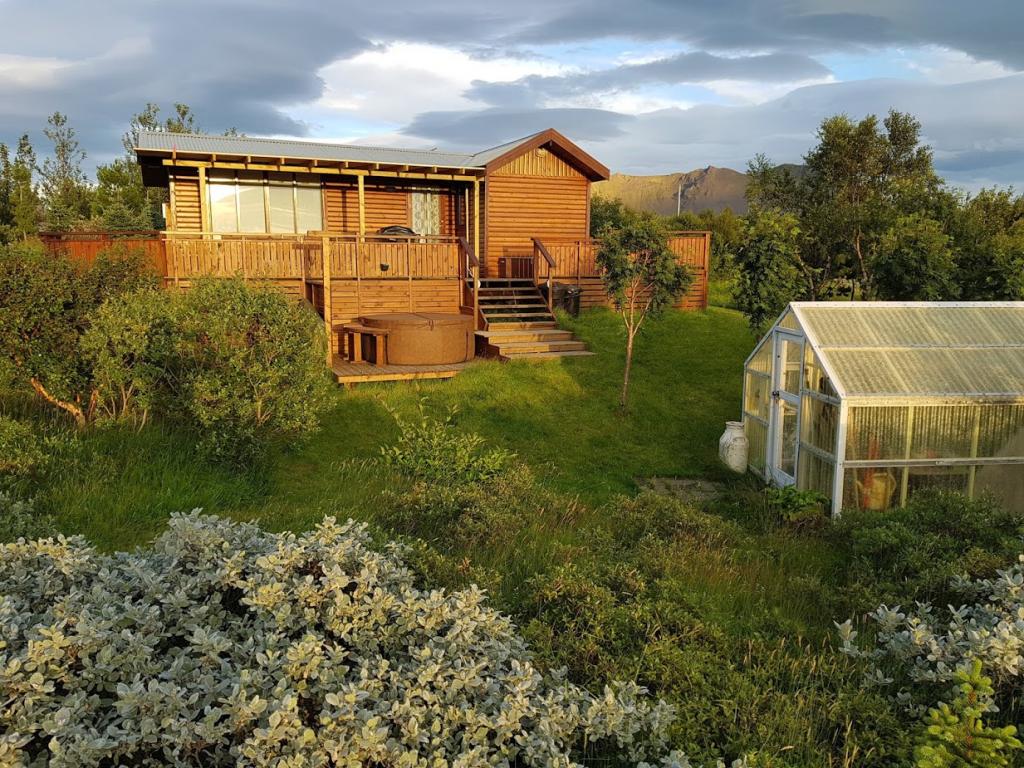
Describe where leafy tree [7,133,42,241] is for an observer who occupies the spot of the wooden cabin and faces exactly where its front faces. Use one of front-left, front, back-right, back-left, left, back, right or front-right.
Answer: back-right

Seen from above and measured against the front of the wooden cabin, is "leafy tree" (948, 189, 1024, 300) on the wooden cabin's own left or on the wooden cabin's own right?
on the wooden cabin's own left

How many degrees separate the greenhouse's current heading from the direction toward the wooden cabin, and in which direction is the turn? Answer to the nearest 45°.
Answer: approximately 90° to its right

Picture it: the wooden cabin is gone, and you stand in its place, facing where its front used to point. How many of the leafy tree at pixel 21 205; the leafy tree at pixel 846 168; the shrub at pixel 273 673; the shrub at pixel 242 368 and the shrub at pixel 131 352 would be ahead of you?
3

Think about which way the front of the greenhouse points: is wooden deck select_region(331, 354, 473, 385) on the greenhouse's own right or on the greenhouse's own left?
on the greenhouse's own right

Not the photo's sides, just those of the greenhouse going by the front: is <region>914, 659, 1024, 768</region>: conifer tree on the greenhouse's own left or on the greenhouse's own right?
on the greenhouse's own left

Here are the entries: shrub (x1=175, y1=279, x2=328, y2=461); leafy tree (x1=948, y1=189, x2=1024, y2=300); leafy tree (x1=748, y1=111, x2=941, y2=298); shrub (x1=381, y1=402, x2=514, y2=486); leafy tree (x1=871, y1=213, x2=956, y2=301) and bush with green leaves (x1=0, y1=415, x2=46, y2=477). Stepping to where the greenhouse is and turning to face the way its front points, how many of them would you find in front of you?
3

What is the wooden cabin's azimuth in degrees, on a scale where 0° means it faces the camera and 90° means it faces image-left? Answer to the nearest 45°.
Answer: approximately 0°

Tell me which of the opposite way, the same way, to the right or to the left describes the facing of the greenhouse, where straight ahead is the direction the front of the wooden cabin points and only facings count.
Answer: to the right

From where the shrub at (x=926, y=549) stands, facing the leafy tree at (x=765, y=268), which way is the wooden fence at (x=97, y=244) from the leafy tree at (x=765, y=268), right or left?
left
